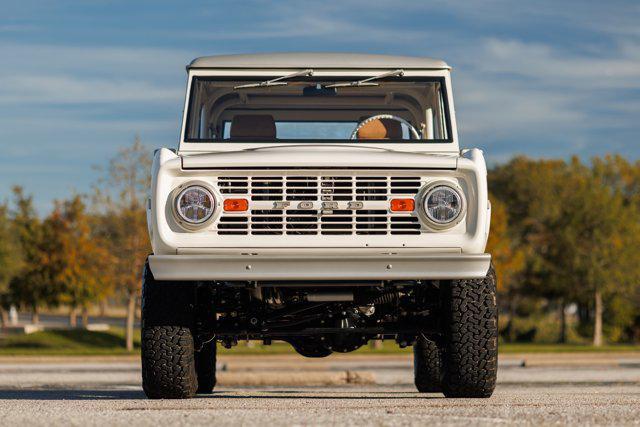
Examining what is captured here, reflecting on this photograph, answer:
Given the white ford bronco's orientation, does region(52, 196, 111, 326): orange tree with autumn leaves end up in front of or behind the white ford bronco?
behind

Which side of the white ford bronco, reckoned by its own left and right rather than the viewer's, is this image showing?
front
